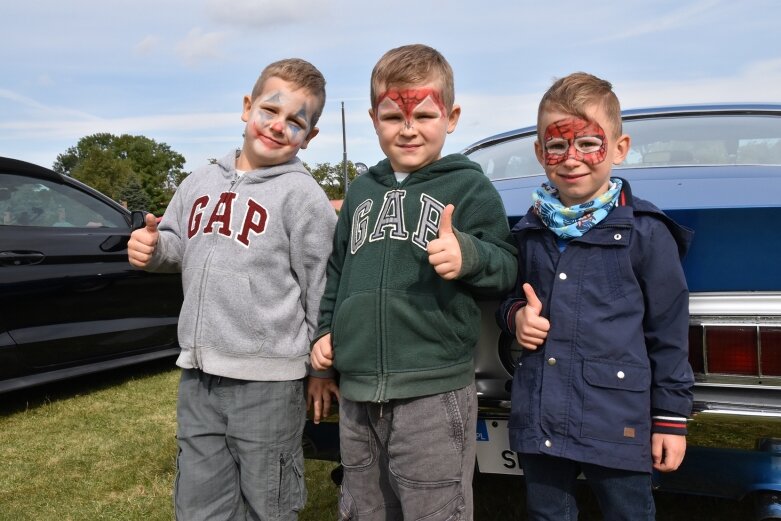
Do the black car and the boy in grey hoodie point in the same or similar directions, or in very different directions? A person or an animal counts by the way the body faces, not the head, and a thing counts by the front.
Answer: very different directions

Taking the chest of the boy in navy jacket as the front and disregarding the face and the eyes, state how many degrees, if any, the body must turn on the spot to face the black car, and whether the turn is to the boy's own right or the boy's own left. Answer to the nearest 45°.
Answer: approximately 90° to the boy's own right

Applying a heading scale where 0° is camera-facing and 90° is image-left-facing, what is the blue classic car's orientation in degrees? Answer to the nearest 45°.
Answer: approximately 180°

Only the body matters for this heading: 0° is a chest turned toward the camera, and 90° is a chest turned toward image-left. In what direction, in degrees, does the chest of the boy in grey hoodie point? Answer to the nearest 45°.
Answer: approximately 45°

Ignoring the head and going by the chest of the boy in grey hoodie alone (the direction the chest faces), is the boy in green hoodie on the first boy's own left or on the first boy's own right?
on the first boy's own left

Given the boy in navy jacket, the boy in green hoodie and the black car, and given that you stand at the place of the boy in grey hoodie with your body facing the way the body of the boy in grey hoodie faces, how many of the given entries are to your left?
2

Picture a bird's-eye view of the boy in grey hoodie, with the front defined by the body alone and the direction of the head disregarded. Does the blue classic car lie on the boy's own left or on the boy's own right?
on the boy's own left

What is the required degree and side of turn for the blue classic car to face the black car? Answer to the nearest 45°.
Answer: approximately 90° to its left

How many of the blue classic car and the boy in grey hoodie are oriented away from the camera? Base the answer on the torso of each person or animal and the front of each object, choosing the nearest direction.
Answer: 1
